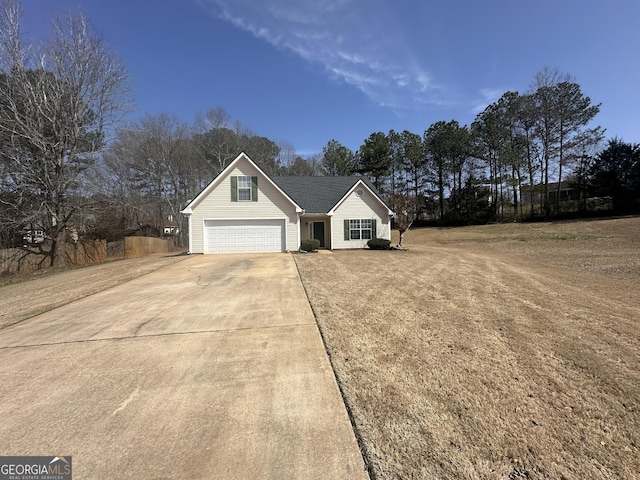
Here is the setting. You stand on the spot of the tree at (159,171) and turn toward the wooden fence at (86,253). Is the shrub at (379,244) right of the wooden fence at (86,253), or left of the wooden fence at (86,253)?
left

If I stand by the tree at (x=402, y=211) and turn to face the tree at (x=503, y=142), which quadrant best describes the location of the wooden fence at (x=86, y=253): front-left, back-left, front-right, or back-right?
back-left

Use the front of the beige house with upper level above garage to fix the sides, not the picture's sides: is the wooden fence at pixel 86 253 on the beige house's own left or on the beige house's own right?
on the beige house's own right

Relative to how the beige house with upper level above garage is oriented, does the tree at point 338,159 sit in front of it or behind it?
behind

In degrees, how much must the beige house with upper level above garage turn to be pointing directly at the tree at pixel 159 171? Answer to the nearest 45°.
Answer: approximately 135° to its right

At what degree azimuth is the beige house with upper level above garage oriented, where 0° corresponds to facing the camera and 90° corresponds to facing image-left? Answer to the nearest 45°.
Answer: approximately 0°

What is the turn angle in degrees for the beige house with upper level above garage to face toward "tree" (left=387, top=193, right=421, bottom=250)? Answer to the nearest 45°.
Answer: approximately 90° to its left

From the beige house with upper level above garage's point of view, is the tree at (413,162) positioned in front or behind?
behind
